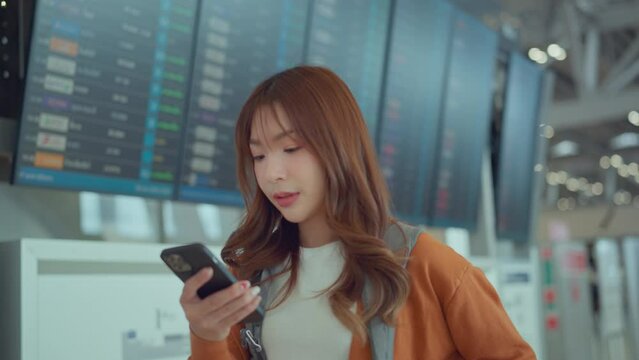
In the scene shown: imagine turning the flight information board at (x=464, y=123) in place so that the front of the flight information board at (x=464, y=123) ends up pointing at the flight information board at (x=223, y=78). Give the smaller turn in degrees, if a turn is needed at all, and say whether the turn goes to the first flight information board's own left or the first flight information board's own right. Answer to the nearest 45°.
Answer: approximately 90° to the first flight information board's own right

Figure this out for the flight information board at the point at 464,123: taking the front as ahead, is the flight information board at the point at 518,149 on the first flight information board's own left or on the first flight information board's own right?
on the first flight information board's own left

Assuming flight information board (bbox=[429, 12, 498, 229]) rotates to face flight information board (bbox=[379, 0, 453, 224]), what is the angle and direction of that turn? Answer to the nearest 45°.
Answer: approximately 90° to its right

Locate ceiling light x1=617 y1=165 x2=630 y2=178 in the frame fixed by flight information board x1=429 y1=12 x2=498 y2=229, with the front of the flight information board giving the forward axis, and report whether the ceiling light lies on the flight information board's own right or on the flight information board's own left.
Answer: on the flight information board's own left

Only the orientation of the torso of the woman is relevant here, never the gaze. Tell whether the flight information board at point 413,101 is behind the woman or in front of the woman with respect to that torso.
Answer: behind

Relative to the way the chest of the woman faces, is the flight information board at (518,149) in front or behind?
behind

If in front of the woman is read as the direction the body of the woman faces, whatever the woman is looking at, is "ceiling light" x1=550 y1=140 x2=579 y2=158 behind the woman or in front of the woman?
behind

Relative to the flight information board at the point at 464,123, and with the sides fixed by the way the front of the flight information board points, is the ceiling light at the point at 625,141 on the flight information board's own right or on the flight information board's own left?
on the flight information board's own left

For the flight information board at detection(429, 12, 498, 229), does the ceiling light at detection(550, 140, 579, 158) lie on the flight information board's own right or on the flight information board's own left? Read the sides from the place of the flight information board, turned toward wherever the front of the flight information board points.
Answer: on the flight information board's own left
